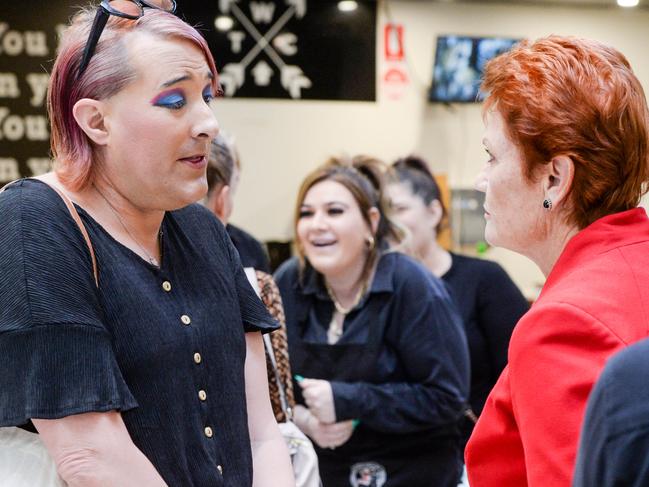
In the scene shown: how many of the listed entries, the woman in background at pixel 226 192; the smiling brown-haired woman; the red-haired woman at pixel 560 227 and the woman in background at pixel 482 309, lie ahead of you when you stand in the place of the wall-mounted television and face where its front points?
4

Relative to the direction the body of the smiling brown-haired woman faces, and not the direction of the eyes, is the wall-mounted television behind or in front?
behind

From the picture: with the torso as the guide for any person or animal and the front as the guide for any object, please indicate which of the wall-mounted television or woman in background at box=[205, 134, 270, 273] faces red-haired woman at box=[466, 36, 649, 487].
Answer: the wall-mounted television

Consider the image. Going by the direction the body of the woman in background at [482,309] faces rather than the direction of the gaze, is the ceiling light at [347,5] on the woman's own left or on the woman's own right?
on the woman's own right

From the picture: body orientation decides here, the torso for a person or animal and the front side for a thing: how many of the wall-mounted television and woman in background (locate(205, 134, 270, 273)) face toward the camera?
1

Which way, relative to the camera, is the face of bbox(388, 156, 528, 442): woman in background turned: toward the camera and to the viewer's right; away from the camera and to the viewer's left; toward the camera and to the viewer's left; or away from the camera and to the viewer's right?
toward the camera and to the viewer's left

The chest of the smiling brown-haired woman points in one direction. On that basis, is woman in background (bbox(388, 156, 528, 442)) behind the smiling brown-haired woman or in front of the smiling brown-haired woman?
behind

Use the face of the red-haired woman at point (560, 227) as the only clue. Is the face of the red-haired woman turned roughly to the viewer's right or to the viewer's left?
to the viewer's left

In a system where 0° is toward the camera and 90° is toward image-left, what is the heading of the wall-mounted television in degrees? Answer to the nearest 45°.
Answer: approximately 0°

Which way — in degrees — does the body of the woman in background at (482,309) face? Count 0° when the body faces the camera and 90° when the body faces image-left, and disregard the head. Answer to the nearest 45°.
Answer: approximately 45°

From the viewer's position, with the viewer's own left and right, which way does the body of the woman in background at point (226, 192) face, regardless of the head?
facing away from the viewer and to the right of the viewer

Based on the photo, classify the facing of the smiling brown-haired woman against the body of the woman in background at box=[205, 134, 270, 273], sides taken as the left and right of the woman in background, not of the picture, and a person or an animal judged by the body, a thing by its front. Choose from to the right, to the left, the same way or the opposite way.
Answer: the opposite way

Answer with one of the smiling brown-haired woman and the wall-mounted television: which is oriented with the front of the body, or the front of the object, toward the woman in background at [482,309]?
the wall-mounted television

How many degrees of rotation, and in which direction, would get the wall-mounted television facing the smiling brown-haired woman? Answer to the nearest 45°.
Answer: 0° — it already faces them

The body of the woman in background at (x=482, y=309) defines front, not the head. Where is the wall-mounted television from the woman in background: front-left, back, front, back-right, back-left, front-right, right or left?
back-right
